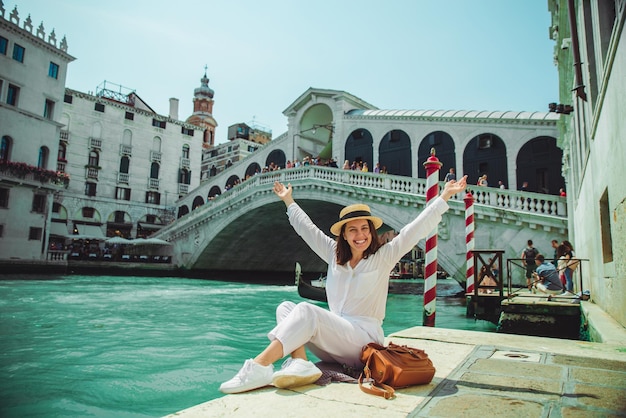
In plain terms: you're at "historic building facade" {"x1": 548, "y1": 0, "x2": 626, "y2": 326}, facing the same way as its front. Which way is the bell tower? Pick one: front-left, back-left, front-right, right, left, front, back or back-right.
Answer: front-right

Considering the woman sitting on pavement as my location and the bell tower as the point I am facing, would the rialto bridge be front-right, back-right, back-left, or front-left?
front-right

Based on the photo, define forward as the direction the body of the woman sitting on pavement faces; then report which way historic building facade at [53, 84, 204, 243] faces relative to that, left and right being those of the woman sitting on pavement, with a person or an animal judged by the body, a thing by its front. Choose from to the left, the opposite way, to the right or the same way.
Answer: to the left

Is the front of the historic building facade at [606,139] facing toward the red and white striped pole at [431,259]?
yes

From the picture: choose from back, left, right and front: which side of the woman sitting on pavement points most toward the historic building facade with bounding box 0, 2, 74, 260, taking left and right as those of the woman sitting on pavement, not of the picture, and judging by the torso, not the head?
right

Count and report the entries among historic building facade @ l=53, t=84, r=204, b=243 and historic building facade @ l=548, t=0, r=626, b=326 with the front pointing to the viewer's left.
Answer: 1

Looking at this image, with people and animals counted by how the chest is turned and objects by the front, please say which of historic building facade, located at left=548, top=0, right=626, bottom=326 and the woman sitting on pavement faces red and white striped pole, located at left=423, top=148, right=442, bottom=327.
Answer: the historic building facade

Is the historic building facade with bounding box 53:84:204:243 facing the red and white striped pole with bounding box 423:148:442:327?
yes

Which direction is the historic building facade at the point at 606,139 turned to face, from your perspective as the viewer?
facing to the left of the viewer

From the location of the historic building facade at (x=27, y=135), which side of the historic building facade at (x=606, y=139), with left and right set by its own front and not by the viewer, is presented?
front

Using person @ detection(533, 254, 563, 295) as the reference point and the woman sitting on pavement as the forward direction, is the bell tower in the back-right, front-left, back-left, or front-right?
back-right

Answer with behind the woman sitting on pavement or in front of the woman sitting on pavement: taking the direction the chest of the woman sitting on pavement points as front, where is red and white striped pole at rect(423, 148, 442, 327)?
behind

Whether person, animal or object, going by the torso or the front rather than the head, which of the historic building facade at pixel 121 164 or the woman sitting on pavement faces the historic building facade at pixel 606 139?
the historic building facade at pixel 121 164

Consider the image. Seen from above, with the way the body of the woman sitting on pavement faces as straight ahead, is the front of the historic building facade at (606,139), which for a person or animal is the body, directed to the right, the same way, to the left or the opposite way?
to the right

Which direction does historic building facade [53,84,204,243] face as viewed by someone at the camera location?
facing the viewer

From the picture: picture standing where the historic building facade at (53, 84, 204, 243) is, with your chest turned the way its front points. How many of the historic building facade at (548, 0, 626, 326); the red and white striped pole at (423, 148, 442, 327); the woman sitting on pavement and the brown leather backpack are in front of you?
4

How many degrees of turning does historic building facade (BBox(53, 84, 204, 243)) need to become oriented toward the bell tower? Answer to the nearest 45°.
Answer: approximately 135° to its left
